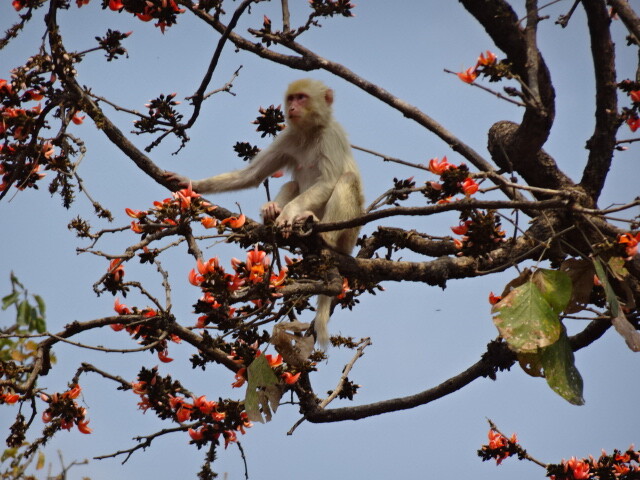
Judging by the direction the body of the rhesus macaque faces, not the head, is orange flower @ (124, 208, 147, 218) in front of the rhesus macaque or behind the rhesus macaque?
in front

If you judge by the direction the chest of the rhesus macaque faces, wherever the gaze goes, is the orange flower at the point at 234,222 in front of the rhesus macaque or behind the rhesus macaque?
in front

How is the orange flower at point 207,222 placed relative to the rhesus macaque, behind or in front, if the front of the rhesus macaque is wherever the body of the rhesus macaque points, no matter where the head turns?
in front
